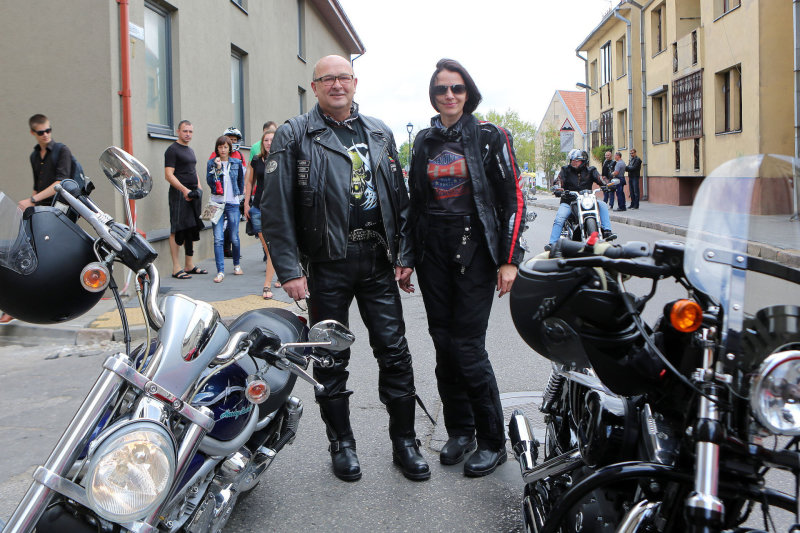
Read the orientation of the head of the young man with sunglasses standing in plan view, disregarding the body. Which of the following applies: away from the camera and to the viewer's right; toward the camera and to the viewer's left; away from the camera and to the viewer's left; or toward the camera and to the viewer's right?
toward the camera and to the viewer's right

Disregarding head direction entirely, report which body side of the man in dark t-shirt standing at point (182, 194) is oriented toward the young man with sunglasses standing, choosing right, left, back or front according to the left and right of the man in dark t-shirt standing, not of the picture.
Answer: right

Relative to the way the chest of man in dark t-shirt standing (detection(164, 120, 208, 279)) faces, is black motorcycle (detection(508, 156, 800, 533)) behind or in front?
in front

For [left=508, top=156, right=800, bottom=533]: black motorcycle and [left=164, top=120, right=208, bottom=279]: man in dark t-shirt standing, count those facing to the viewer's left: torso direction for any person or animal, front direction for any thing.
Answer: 0

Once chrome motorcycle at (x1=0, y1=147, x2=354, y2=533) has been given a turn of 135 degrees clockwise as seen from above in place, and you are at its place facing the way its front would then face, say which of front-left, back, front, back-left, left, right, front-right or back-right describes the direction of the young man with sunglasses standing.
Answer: front

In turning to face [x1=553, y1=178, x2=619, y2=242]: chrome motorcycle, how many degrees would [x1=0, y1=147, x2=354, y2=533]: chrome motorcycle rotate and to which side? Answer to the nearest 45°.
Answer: approximately 180°

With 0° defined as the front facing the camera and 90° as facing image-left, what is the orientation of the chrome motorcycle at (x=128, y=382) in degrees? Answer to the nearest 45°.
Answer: approximately 45°

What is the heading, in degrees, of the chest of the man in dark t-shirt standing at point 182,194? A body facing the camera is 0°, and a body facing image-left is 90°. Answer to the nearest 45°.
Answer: approximately 315°

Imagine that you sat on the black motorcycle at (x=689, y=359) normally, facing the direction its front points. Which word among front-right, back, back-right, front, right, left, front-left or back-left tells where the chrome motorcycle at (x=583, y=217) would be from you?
back-left

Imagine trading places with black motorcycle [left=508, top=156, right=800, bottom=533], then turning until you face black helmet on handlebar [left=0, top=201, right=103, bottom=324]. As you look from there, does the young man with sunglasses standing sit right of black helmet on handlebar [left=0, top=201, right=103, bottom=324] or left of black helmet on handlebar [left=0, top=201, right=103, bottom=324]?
right

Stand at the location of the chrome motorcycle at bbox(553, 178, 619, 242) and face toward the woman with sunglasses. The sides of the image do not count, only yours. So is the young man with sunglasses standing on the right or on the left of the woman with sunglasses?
right
